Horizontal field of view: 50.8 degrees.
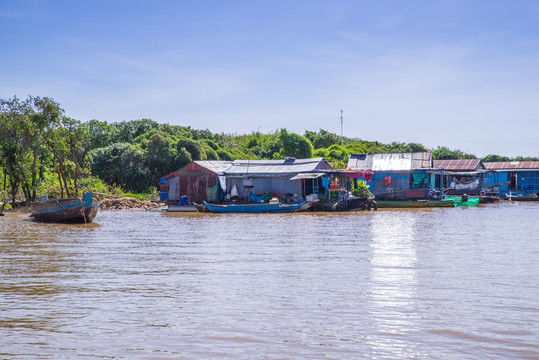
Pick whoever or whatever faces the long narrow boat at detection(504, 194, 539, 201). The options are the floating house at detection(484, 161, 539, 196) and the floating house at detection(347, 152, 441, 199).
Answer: the floating house at detection(484, 161, 539, 196)

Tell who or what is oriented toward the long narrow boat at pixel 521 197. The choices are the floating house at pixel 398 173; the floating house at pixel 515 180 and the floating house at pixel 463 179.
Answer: the floating house at pixel 515 180

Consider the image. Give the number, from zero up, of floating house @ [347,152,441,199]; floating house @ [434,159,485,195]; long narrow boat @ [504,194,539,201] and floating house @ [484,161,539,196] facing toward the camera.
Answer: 3

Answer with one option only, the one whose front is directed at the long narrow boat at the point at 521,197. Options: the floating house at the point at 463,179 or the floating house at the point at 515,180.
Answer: the floating house at the point at 515,180

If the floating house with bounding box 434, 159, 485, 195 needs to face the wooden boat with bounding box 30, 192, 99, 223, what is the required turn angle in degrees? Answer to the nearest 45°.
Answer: approximately 45° to its right

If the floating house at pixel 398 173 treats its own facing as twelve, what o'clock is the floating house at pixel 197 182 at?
the floating house at pixel 197 182 is roughly at 2 o'clock from the floating house at pixel 398 173.

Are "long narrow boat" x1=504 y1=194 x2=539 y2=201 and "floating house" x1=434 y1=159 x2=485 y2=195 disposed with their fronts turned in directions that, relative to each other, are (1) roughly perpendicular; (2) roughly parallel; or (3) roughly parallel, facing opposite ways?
roughly perpendicular
